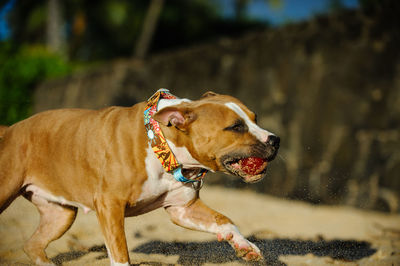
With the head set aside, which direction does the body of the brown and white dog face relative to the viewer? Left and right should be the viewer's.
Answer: facing to the right of the viewer

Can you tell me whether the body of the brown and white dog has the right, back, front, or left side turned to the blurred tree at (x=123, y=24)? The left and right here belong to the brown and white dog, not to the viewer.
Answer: left
